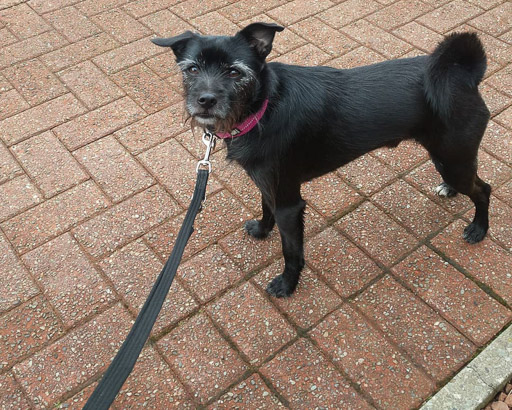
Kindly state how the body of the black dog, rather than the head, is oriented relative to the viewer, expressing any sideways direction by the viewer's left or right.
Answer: facing the viewer and to the left of the viewer
